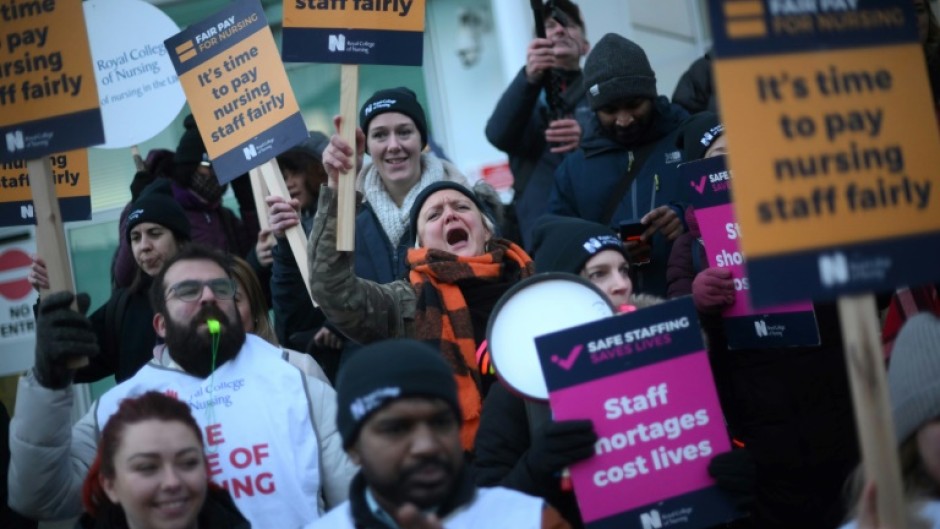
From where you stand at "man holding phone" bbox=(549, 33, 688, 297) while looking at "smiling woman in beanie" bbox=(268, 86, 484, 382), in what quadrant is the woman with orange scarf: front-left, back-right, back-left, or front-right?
front-left

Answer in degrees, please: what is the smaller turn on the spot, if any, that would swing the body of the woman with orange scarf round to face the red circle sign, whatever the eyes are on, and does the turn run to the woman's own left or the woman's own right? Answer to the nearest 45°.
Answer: approximately 135° to the woman's own right

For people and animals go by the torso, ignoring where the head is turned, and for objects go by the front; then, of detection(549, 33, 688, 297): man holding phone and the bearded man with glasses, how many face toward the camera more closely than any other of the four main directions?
2

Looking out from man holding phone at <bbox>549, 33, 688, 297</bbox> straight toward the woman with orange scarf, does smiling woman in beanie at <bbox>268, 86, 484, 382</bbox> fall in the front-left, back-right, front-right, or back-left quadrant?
front-right

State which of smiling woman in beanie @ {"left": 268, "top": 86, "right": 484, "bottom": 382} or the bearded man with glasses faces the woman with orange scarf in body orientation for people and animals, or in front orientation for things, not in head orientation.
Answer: the smiling woman in beanie

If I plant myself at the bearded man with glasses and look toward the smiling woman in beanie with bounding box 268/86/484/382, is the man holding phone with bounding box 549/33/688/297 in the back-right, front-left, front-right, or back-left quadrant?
front-right

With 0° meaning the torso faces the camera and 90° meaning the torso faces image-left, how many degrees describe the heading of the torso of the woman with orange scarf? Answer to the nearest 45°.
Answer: approximately 0°

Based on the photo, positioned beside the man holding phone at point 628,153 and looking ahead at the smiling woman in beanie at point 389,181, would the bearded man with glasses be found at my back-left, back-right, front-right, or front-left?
front-left

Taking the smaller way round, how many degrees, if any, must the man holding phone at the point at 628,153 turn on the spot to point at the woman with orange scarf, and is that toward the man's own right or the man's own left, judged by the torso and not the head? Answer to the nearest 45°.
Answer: approximately 45° to the man's own right

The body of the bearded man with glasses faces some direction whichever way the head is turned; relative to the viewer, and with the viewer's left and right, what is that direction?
facing the viewer

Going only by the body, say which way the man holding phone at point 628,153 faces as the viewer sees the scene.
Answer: toward the camera
